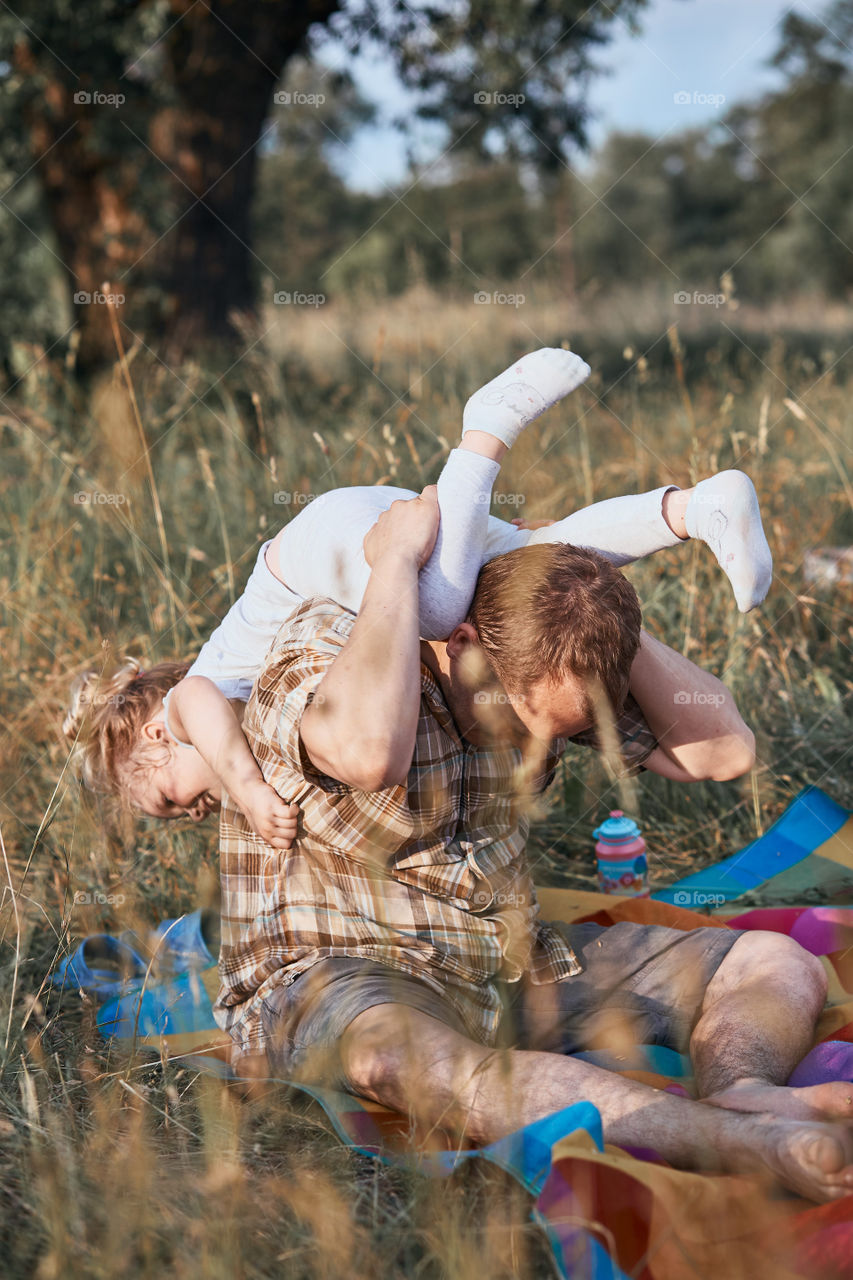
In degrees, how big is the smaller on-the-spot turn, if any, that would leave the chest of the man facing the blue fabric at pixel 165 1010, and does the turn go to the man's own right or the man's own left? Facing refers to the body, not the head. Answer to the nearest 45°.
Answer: approximately 180°

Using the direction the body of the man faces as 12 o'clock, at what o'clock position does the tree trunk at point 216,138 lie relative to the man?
The tree trunk is roughly at 7 o'clock from the man.

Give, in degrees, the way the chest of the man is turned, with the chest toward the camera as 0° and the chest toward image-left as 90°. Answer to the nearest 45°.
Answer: approximately 315°
